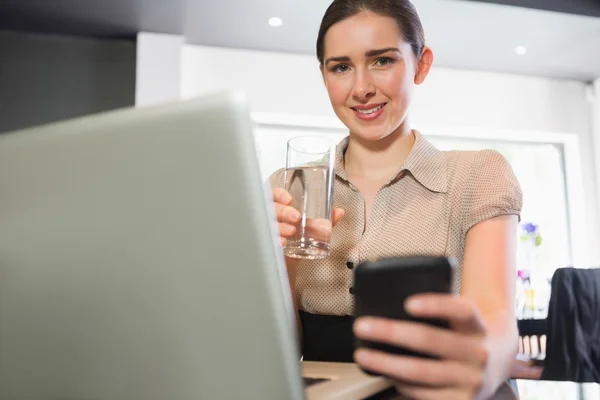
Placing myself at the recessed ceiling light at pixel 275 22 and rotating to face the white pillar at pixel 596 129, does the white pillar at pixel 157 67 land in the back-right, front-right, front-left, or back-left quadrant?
back-left

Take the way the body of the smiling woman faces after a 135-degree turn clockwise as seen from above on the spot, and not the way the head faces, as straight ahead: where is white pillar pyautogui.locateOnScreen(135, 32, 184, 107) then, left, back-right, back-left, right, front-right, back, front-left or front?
front-left

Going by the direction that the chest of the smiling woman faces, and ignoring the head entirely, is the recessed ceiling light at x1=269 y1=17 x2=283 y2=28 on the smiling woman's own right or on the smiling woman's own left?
on the smiling woman's own right

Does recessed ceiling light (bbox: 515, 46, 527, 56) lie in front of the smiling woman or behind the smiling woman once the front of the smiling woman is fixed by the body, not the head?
behind

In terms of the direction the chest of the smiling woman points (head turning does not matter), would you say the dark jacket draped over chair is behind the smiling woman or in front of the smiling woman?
behind

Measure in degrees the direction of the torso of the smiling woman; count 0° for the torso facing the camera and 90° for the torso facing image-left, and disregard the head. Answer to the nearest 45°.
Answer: approximately 45°
